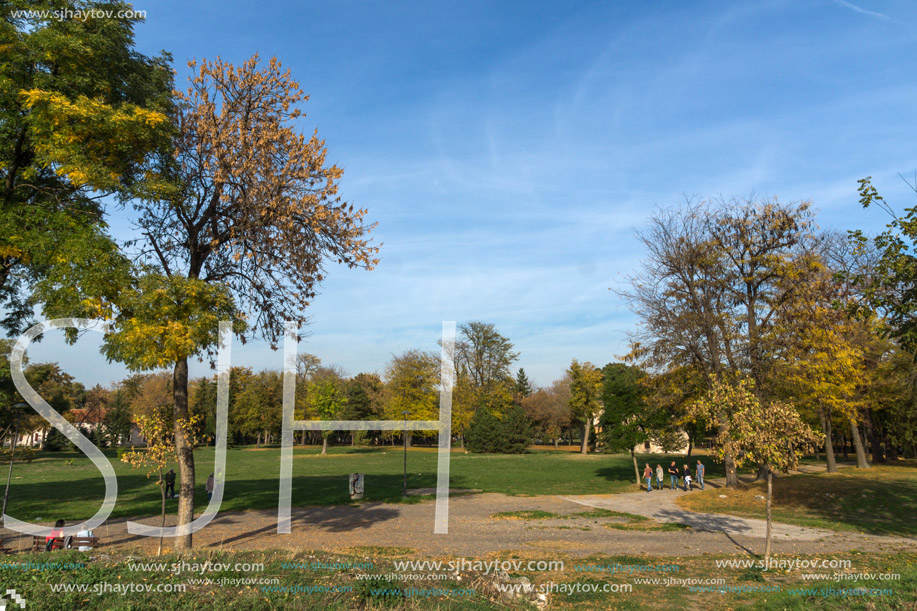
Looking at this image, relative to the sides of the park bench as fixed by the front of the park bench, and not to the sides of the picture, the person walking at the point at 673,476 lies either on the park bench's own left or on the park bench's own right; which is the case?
on the park bench's own right

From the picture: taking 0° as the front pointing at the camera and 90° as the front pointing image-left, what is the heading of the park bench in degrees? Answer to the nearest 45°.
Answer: approximately 180°

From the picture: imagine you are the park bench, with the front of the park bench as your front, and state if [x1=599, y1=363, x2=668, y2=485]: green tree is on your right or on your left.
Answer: on your right

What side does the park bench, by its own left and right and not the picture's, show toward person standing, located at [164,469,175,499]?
front
